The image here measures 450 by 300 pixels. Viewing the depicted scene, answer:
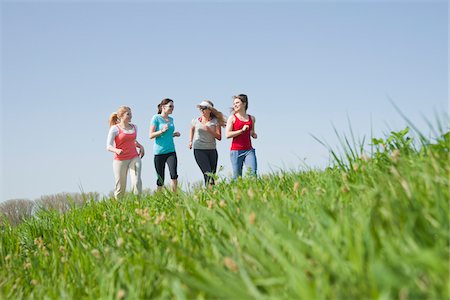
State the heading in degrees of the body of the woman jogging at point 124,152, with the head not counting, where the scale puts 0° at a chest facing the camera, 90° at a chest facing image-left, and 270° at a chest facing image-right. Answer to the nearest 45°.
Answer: approximately 315°

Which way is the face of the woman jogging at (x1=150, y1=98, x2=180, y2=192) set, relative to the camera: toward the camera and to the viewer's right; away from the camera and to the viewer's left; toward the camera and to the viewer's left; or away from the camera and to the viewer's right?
toward the camera and to the viewer's right

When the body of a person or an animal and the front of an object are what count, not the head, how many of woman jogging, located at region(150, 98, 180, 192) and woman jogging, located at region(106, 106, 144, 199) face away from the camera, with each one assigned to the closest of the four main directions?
0

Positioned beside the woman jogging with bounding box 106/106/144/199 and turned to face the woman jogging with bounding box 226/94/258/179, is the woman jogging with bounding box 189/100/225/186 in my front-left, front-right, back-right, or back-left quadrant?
front-left

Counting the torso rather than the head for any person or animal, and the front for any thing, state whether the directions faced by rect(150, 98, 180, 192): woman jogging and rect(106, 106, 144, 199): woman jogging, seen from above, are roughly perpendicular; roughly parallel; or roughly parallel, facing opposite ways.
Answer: roughly parallel

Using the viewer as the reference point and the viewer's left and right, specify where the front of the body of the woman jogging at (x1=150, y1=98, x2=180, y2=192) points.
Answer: facing the viewer and to the right of the viewer

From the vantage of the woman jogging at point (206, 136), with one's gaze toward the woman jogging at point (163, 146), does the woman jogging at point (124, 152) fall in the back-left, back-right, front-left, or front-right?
front-left

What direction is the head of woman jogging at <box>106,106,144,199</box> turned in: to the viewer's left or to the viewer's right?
to the viewer's right

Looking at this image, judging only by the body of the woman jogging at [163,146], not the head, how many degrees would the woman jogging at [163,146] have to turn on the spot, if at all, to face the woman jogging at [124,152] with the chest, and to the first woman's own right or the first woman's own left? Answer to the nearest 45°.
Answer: approximately 135° to the first woman's own right
